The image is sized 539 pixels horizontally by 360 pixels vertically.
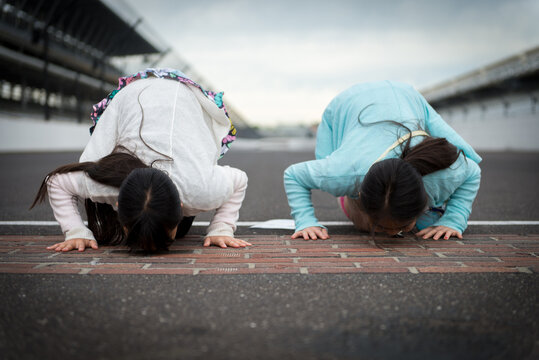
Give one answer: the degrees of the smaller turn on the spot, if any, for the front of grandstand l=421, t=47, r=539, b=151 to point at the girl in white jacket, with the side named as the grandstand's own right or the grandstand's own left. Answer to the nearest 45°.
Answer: approximately 45° to the grandstand's own left

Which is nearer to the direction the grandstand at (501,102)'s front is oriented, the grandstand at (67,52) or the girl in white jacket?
the grandstand

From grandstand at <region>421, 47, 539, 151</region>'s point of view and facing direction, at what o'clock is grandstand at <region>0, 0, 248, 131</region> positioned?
grandstand at <region>0, 0, 248, 131</region> is roughly at 12 o'clock from grandstand at <region>421, 47, 539, 151</region>.

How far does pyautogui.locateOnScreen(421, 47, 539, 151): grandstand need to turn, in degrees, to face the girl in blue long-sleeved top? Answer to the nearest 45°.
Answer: approximately 45° to its left

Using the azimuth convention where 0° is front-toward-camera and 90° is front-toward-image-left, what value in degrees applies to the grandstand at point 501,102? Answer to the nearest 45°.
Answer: approximately 45°

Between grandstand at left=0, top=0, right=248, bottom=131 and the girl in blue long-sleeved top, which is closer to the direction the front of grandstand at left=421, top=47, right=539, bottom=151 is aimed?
the grandstand
